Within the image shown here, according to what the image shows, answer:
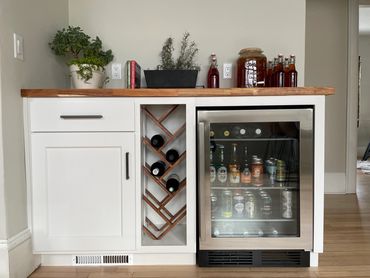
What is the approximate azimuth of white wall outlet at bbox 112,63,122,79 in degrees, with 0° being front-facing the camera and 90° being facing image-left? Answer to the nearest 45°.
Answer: approximately 0°

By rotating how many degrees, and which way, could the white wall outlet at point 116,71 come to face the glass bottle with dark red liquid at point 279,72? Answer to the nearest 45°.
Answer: approximately 90° to its left

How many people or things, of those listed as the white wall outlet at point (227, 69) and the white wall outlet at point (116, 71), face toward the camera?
2

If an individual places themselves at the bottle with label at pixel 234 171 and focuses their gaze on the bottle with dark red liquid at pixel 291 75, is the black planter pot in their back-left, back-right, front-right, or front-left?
back-left

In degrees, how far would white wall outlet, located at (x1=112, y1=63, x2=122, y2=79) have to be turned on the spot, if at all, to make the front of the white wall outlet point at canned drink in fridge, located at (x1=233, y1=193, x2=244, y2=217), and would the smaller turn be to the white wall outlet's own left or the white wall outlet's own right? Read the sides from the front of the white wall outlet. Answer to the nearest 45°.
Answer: approximately 45° to the white wall outlet's own left

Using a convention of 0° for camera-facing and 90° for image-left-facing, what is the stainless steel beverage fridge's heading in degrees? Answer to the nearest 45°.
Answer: approximately 0°

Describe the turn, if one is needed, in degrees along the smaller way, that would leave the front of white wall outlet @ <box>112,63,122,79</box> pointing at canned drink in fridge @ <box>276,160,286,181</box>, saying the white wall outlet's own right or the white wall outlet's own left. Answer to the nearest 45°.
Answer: approximately 45° to the white wall outlet's own left
